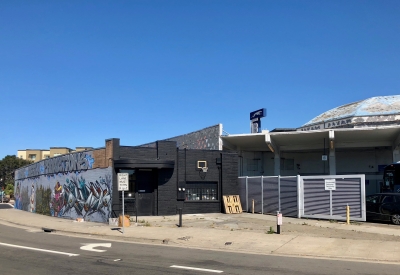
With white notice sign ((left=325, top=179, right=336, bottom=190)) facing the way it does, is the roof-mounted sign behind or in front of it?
behind

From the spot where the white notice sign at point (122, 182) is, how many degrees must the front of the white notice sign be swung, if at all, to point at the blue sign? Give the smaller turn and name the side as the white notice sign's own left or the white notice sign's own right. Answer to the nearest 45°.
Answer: approximately 135° to the white notice sign's own left

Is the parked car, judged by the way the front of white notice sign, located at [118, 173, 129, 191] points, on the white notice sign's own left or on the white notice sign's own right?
on the white notice sign's own left

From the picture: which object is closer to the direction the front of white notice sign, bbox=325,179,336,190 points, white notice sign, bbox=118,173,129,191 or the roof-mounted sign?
the white notice sign

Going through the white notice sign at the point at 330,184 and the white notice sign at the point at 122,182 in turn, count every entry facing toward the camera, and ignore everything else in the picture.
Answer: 2

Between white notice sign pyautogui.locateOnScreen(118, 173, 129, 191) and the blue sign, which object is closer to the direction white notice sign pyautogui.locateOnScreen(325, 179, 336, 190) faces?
the white notice sign

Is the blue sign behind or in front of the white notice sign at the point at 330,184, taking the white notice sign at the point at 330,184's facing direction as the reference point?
behind

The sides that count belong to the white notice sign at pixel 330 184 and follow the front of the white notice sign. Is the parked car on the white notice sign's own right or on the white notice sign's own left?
on the white notice sign's own left

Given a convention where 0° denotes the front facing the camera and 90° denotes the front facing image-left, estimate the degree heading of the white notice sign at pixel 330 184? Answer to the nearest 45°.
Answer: approximately 0°
